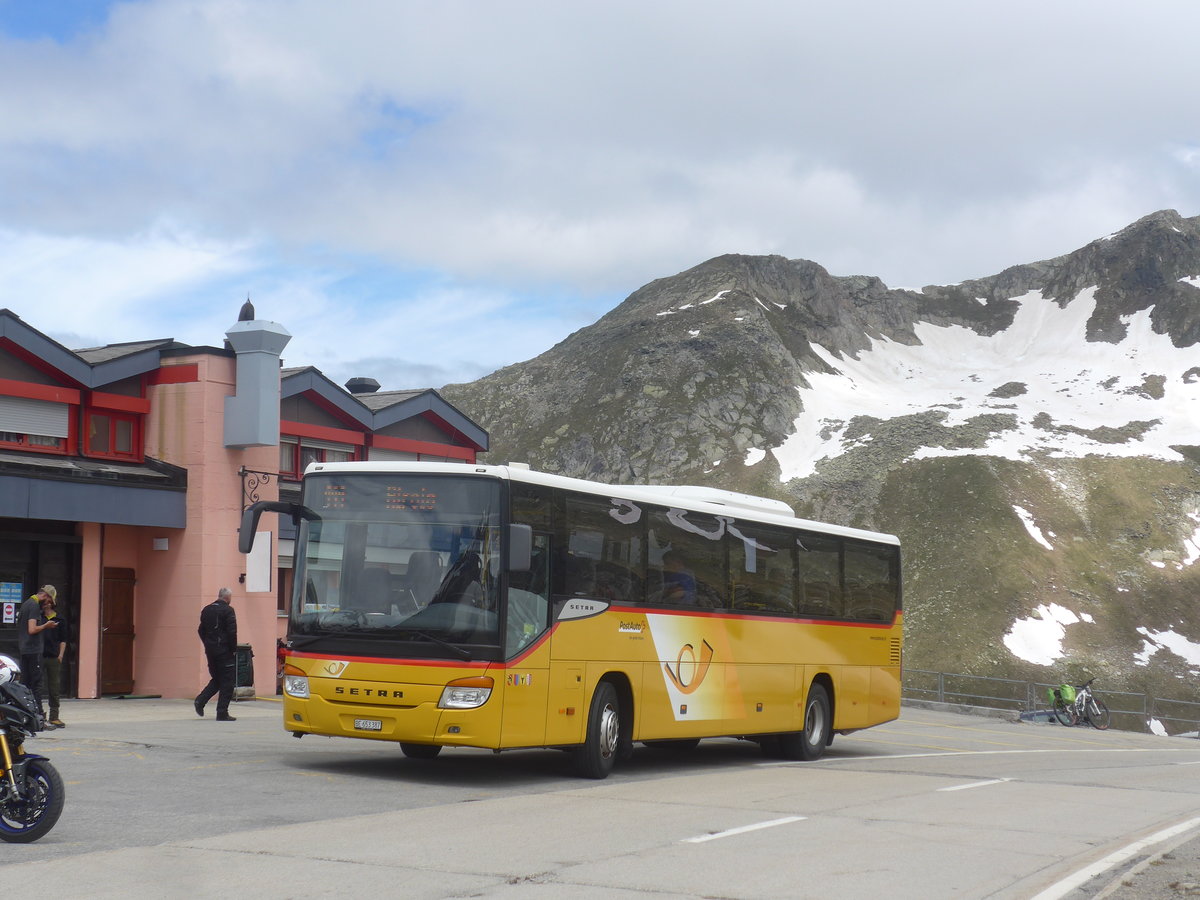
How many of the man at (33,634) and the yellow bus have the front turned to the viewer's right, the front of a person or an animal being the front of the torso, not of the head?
1

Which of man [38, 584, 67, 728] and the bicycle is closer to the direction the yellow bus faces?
the man

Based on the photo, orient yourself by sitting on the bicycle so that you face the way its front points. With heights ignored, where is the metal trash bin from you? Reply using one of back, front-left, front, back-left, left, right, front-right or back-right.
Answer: right

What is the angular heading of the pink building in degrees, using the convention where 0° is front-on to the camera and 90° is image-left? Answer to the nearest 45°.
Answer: approximately 315°
